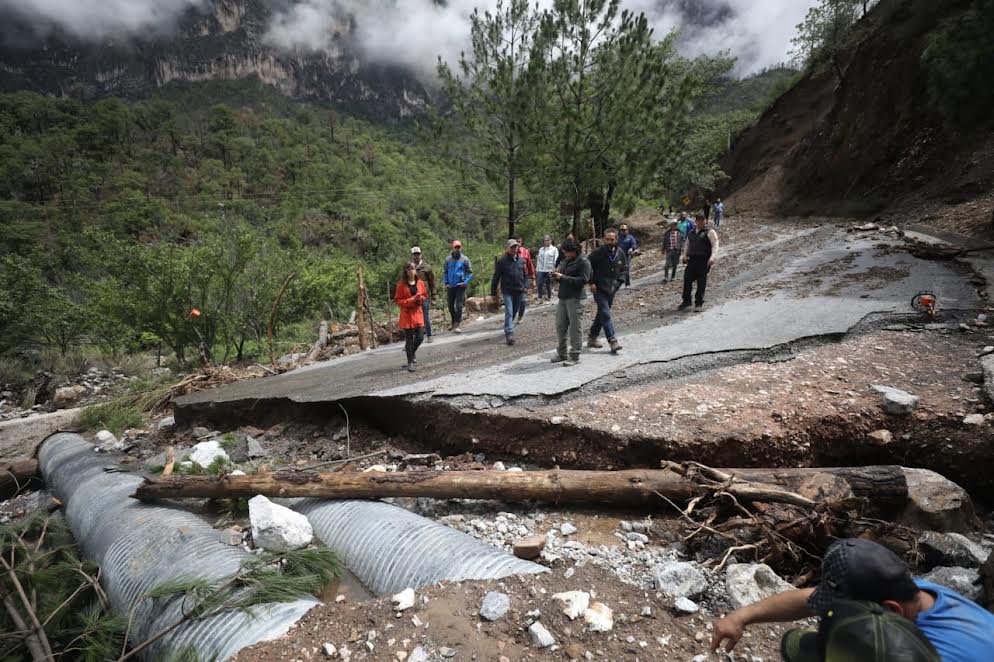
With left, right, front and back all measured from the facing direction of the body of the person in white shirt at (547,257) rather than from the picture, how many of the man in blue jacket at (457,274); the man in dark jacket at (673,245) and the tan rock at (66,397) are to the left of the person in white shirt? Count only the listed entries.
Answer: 1

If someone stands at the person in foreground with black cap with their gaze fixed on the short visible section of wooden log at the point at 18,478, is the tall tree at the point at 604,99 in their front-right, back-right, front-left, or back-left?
front-right

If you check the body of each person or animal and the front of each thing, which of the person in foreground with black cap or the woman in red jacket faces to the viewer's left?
the person in foreground with black cap

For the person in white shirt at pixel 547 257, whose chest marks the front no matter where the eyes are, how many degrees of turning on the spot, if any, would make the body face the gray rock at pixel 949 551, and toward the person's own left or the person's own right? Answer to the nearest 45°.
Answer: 0° — they already face it

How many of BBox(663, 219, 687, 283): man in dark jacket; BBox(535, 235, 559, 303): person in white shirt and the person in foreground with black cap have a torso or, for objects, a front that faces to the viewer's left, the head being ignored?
1

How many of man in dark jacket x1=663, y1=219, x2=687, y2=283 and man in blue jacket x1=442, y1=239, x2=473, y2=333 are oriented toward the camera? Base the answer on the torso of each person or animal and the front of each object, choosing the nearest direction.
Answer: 2

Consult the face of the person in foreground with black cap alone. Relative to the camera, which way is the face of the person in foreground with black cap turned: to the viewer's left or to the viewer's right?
to the viewer's left

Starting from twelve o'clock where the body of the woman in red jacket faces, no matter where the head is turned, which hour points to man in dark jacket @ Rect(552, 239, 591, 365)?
The man in dark jacket is roughly at 10 o'clock from the woman in red jacket.

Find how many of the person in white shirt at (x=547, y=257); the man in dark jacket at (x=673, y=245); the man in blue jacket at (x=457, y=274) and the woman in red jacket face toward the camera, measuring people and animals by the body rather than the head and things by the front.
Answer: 4

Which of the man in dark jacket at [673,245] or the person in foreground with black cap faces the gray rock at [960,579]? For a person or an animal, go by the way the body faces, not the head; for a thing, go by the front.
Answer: the man in dark jacket

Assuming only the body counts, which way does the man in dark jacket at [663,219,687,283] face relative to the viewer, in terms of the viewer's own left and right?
facing the viewer

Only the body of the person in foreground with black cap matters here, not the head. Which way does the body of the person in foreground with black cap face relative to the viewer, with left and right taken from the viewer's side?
facing to the left of the viewer

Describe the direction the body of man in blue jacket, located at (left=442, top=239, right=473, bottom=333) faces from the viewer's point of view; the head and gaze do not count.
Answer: toward the camera

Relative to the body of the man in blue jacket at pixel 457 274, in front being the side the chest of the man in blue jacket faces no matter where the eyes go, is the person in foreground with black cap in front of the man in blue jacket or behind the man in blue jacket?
in front

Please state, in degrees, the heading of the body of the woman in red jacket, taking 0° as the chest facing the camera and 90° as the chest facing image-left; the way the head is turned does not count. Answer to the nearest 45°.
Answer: approximately 0°

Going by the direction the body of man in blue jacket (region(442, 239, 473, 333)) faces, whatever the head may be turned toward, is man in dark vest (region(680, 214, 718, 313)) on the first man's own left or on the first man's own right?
on the first man's own left

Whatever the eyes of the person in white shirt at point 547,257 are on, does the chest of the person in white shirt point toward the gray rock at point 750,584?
yes

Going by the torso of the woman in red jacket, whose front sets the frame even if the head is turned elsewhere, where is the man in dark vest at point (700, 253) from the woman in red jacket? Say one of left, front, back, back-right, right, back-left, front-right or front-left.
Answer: left

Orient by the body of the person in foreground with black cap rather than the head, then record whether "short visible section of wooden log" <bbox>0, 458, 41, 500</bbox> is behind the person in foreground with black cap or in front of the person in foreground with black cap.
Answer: in front

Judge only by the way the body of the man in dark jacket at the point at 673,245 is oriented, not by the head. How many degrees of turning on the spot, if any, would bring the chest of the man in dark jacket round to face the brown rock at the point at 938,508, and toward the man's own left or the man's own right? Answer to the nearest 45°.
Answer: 0° — they already face it

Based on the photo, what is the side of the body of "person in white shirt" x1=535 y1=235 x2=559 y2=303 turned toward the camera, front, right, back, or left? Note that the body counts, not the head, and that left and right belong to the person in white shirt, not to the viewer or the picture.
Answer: front
